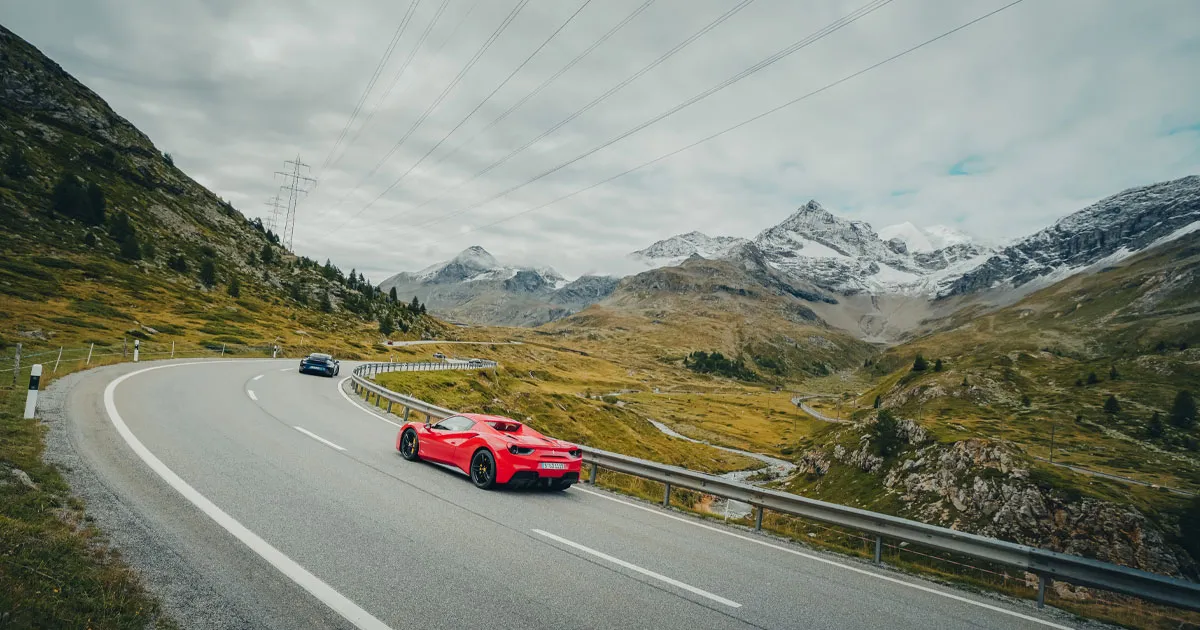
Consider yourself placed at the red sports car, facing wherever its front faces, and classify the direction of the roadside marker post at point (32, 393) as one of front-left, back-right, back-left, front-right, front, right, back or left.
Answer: front-left

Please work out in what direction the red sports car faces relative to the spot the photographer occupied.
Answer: facing away from the viewer and to the left of the viewer

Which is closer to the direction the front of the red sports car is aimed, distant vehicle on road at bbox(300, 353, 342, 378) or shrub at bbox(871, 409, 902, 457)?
the distant vehicle on road

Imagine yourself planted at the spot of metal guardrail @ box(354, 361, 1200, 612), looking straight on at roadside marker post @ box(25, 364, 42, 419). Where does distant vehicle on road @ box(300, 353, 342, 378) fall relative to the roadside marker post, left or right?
right

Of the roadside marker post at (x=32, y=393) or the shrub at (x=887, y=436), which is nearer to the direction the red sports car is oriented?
the roadside marker post

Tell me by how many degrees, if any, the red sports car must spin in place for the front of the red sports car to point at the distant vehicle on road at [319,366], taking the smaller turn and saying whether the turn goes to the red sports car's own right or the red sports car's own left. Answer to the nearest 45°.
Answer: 0° — it already faces it

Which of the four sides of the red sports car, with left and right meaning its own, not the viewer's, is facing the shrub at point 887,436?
right

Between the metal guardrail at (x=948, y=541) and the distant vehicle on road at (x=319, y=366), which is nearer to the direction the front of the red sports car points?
the distant vehicle on road

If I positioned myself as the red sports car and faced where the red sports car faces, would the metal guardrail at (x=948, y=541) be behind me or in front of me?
behind
